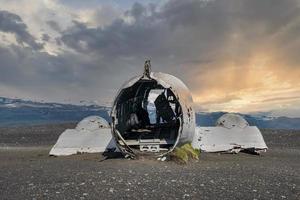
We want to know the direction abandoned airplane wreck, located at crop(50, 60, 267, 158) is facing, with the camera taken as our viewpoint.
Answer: facing away from the viewer
